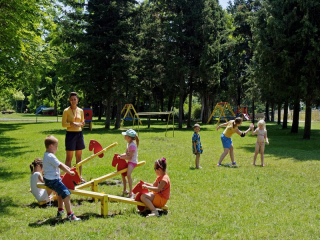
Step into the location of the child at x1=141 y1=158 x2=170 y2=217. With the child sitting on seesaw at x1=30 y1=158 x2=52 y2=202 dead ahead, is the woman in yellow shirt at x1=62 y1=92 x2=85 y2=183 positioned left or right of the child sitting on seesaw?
right

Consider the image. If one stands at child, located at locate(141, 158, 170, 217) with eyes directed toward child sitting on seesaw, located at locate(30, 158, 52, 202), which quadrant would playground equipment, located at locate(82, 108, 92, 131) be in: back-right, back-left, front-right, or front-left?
front-right

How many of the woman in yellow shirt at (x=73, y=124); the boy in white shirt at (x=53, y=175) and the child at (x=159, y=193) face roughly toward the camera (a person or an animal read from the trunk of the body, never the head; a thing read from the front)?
1

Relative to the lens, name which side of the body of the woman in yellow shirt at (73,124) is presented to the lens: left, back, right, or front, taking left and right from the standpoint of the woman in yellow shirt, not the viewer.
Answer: front

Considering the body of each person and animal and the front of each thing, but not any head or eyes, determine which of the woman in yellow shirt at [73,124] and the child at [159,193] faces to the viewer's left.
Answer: the child

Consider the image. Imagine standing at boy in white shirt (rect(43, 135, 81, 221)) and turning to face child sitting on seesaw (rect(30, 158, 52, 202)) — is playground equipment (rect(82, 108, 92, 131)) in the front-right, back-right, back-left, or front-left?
front-right

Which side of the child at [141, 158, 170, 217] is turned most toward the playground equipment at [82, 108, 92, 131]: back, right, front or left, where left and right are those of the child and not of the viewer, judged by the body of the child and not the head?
right

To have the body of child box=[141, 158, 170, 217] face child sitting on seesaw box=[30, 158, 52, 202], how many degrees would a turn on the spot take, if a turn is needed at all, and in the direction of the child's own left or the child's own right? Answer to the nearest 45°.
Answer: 0° — they already face them

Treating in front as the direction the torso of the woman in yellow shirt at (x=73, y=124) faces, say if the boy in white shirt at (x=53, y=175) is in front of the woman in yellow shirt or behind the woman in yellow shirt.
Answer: in front

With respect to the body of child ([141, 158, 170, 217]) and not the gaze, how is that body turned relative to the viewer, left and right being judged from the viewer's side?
facing to the left of the viewer

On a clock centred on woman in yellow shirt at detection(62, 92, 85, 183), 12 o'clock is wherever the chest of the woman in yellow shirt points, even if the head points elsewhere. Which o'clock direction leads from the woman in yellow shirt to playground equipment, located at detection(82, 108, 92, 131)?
The playground equipment is roughly at 6 o'clock from the woman in yellow shirt.

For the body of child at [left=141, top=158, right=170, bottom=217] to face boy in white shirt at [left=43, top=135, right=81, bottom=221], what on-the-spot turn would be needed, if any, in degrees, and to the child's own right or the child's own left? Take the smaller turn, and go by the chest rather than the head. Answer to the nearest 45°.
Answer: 0° — they already face them

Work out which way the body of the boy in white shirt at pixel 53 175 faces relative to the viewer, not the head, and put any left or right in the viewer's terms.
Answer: facing to the right of the viewer

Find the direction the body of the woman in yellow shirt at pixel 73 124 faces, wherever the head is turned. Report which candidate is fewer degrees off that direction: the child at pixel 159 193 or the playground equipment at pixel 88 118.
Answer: the child
